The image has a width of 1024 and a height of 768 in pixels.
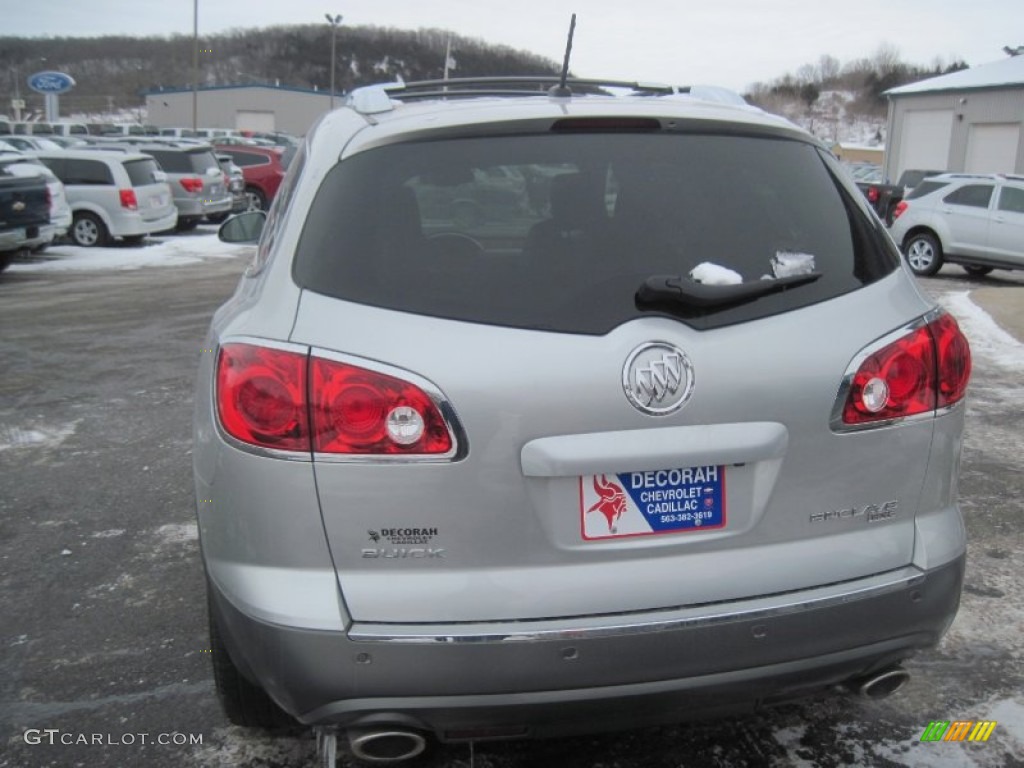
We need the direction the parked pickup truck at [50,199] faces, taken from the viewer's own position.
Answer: facing away from the viewer and to the left of the viewer

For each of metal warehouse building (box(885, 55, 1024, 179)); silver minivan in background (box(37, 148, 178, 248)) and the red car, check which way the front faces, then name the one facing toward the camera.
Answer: the metal warehouse building

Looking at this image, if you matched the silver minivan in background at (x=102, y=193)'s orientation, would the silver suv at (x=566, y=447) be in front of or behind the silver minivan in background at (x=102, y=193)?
behind

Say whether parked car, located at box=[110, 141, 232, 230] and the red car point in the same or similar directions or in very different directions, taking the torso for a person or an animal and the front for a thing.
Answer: same or similar directions

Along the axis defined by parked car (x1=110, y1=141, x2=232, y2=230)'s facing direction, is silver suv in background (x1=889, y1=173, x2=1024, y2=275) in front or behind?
behind

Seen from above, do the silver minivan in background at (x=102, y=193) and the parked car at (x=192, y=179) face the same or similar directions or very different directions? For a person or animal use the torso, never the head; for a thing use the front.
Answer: same or similar directions

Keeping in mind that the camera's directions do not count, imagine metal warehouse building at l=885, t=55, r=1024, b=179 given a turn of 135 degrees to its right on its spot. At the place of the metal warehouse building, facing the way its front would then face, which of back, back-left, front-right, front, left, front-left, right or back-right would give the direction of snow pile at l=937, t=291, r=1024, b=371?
back-left

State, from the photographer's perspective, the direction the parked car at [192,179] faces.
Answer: facing away from the viewer and to the left of the viewer

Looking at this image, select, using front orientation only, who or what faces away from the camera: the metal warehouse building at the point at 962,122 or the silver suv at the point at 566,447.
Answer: the silver suv

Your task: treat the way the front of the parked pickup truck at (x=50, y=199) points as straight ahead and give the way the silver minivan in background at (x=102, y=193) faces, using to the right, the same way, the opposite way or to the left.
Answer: the same way

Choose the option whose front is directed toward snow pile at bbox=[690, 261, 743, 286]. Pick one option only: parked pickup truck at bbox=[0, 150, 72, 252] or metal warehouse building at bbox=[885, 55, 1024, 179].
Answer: the metal warehouse building

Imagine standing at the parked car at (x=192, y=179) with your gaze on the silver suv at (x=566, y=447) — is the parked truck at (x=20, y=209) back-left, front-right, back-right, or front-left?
front-right

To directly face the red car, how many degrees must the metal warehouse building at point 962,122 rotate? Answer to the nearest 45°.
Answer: approximately 45° to its right

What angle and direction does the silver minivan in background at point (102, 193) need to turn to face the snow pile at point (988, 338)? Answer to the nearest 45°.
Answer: approximately 180°

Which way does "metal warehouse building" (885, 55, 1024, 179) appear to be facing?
toward the camera

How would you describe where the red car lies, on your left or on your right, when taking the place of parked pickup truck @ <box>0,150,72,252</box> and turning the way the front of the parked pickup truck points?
on your right

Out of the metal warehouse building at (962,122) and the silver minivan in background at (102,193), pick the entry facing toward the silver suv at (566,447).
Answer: the metal warehouse building

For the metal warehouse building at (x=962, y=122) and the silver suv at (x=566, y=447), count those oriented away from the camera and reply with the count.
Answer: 1

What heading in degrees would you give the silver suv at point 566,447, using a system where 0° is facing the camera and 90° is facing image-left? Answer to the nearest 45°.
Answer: approximately 180°
